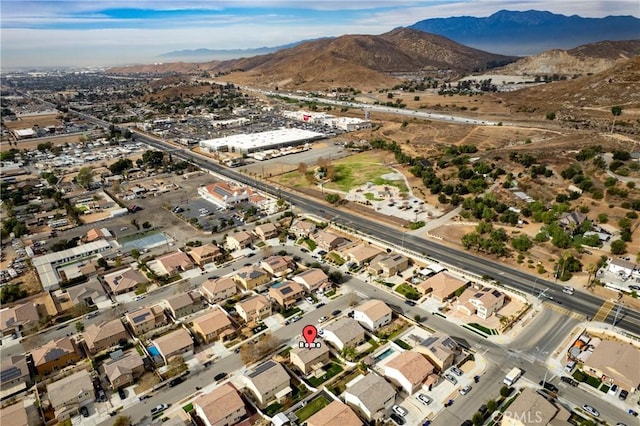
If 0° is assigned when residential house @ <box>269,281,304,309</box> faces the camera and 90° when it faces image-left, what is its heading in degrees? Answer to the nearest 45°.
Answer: approximately 315°

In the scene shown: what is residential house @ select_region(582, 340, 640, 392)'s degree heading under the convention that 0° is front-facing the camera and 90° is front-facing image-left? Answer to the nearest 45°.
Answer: approximately 45°

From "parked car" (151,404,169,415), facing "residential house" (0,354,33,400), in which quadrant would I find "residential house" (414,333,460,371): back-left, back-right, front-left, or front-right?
back-right

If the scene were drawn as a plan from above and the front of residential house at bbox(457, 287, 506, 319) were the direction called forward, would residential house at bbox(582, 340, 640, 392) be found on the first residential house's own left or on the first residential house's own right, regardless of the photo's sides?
on the first residential house's own left
